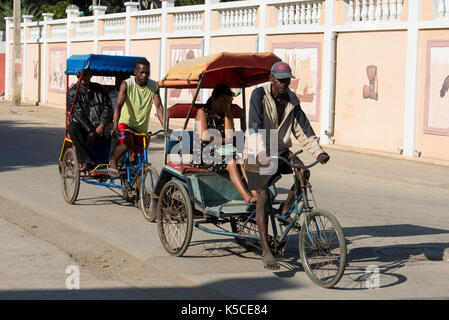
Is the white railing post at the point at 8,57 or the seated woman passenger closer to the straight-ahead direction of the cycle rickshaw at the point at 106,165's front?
the seated woman passenger

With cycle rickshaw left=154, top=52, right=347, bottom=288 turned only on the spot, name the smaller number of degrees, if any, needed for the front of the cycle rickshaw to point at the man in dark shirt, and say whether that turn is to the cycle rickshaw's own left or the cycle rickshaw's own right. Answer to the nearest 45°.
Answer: approximately 180°

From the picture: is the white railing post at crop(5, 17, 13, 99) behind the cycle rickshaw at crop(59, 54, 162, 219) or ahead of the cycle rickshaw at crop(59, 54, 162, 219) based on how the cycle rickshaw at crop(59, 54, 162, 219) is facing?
behind

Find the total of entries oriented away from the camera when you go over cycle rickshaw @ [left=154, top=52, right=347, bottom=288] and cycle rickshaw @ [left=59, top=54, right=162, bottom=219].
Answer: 0

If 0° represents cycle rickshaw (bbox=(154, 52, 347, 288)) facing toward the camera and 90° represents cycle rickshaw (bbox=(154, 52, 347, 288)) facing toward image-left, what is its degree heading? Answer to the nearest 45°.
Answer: approximately 315°

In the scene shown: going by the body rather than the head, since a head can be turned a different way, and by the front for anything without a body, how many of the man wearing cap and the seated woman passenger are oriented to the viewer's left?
0

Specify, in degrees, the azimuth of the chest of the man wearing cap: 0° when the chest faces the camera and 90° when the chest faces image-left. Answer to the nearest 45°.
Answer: approximately 315°

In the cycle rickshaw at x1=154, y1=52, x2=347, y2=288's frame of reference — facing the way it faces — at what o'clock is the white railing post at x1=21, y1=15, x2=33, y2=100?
The white railing post is roughly at 7 o'clock from the cycle rickshaw.

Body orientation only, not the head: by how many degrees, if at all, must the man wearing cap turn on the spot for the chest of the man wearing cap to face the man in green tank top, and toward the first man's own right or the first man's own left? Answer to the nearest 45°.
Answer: approximately 180°

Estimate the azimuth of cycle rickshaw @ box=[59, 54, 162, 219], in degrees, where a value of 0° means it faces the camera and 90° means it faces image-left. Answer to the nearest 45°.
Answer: approximately 315°

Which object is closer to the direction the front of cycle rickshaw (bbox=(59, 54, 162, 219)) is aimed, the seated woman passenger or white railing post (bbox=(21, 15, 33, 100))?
the seated woman passenger

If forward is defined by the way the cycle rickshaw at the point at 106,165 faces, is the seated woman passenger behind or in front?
in front

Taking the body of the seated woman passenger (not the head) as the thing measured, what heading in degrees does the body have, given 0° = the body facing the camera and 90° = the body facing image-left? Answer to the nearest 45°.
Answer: approximately 315°
